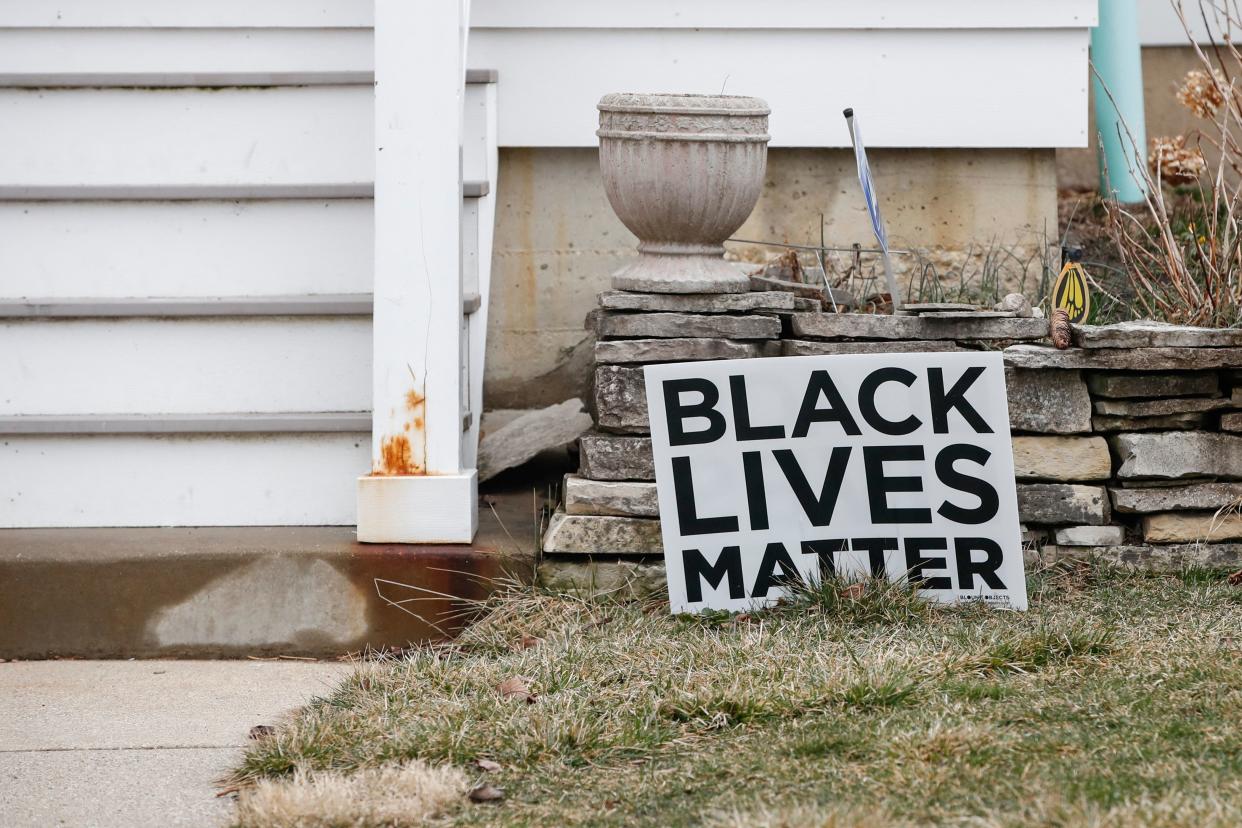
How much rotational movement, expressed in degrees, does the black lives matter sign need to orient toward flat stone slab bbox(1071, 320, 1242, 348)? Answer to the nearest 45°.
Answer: approximately 90° to its left

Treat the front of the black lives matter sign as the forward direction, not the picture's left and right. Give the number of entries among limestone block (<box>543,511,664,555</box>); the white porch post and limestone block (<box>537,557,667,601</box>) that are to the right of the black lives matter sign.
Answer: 3

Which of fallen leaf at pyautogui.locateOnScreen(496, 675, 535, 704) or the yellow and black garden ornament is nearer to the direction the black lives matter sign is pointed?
the fallen leaf

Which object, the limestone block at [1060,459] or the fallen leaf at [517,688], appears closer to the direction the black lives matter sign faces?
the fallen leaf

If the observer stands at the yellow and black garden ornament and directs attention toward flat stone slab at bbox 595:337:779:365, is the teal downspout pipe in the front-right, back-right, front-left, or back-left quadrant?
back-right

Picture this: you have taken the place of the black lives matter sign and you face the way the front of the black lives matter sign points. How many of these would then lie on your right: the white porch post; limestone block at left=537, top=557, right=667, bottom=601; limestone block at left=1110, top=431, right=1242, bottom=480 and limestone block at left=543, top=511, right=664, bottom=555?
3

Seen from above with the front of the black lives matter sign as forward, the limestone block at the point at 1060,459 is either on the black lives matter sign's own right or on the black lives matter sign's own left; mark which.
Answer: on the black lives matter sign's own left

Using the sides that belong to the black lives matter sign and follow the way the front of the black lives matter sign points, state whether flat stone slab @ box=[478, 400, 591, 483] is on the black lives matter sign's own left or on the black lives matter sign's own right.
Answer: on the black lives matter sign's own right

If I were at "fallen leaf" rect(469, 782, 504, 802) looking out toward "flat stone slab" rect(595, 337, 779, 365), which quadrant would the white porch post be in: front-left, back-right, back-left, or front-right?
front-left

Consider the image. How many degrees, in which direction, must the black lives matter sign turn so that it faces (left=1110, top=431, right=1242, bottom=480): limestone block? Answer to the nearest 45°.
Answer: approximately 135° to its left

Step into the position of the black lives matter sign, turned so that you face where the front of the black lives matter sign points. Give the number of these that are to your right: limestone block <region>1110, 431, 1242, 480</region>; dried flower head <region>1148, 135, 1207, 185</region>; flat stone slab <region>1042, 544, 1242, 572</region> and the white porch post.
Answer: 1

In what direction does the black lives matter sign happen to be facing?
toward the camera

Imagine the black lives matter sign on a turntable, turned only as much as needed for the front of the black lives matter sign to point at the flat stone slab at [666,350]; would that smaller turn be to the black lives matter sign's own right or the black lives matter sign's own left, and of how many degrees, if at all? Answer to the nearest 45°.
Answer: approximately 90° to the black lives matter sign's own right

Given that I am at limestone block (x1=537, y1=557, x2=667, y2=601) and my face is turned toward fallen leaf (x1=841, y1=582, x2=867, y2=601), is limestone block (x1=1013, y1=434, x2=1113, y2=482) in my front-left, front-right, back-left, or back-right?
front-left

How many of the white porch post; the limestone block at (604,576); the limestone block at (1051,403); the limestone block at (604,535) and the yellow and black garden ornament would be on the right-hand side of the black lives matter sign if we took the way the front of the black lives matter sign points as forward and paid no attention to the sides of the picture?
3
